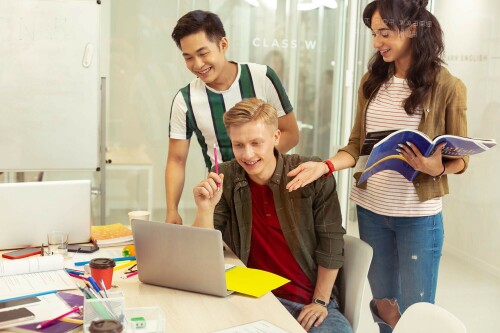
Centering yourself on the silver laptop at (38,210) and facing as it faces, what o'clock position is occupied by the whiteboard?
The whiteboard is roughly at 12 o'clock from the silver laptop.

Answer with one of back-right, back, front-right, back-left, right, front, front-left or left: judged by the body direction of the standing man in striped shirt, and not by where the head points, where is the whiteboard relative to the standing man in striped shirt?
right

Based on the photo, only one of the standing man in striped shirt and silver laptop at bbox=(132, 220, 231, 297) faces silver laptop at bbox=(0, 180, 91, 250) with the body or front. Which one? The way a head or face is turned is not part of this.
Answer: the standing man in striped shirt

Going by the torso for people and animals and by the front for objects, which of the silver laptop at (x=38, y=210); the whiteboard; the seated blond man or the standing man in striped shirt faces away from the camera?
the silver laptop

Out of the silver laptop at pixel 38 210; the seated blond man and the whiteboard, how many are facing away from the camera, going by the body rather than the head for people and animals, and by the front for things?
1

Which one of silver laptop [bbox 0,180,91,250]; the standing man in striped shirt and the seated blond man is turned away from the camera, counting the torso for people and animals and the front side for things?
the silver laptop

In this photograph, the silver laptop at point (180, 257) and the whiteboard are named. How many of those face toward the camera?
1

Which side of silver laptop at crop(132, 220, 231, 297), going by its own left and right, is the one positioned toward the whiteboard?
left

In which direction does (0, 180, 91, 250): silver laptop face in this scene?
away from the camera

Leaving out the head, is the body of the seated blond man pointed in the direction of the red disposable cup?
yes

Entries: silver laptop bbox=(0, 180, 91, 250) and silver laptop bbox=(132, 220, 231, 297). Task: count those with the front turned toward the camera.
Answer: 0
